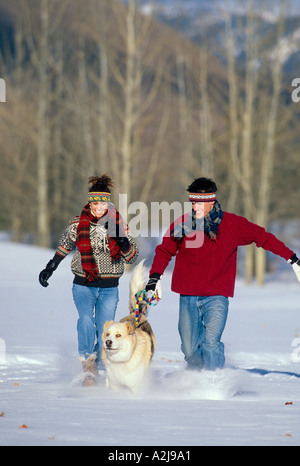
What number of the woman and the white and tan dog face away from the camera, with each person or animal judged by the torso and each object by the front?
0

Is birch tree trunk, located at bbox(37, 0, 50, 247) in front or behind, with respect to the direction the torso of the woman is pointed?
behind

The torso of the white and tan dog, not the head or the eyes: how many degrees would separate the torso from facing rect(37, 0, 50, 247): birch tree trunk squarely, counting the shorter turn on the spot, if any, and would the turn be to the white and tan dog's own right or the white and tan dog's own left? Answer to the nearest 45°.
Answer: approximately 135° to the white and tan dog's own right

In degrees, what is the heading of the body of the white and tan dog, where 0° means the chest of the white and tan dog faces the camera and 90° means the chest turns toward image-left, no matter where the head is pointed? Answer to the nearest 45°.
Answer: approximately 45°

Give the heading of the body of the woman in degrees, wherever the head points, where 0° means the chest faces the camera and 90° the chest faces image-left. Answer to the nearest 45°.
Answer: approximately 0°

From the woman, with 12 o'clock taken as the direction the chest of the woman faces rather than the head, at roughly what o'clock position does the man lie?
The man is roughly at 10 o'clock from the woman.
